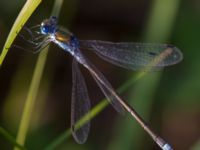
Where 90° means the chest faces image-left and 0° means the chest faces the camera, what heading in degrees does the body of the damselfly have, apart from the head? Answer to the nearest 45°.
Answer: approximately 90°
